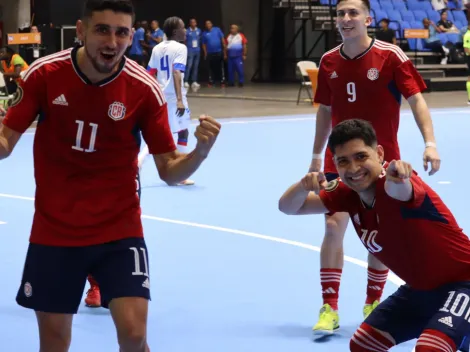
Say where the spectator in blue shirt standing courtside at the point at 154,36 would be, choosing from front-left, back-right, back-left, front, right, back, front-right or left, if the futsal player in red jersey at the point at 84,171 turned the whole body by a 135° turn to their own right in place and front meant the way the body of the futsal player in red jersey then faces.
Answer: front-right

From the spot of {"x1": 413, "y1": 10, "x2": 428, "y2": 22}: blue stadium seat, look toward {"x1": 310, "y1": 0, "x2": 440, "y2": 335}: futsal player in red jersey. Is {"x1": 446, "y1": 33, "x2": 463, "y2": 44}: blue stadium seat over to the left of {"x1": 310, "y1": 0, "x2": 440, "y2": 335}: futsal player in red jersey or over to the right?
left

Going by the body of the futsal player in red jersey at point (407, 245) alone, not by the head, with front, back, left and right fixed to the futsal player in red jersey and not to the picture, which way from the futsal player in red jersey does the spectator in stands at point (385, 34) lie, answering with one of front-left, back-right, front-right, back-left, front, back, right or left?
back-right

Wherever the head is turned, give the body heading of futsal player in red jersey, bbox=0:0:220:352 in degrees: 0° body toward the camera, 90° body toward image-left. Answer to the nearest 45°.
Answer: approximately 0°

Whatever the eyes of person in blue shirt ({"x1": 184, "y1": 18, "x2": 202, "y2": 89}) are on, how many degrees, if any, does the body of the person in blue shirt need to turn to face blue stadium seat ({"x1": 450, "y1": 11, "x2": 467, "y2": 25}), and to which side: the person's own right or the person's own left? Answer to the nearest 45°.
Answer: approximately 90° to the person's own left

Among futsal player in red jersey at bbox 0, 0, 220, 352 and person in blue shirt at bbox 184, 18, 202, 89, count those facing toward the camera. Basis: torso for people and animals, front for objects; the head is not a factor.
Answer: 2

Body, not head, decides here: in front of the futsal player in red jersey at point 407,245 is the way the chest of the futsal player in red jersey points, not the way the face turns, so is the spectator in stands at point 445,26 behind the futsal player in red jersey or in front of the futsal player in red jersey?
behind
